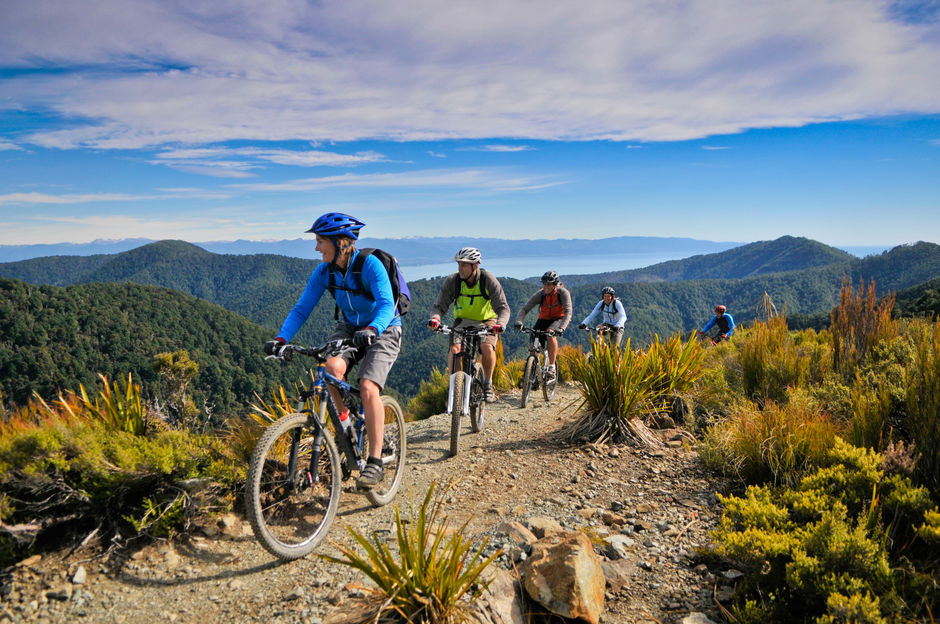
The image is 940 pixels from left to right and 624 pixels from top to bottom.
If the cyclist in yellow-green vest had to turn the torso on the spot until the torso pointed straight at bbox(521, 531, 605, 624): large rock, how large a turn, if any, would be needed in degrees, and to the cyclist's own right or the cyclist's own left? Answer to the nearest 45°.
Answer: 0° — they already face it

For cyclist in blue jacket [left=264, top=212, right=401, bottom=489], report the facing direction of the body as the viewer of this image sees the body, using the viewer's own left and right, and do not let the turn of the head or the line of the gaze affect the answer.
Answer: facing the viewer and to the left of the viewer

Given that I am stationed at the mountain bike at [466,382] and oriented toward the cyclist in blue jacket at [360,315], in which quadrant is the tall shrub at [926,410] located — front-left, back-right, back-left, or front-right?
front-left

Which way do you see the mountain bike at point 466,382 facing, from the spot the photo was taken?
facing the viewer

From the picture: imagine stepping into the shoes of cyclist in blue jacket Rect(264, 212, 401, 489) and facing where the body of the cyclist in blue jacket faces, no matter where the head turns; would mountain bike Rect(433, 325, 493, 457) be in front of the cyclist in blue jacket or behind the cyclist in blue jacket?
behind

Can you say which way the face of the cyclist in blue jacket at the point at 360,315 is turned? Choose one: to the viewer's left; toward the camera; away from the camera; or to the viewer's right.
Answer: to the viewer's left

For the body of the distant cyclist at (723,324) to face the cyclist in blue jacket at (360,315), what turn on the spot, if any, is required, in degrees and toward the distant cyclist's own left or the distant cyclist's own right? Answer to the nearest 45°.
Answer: approximately 45° to the distant cyclist's own left

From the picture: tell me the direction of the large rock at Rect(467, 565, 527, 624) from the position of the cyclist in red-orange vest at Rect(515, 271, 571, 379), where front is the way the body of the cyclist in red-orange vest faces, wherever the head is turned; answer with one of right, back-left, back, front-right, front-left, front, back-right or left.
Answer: front-left

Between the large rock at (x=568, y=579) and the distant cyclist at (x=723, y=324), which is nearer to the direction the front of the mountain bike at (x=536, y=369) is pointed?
the large rock

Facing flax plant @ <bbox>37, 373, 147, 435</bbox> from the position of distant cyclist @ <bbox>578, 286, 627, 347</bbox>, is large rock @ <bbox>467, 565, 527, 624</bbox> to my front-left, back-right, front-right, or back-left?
front-left
